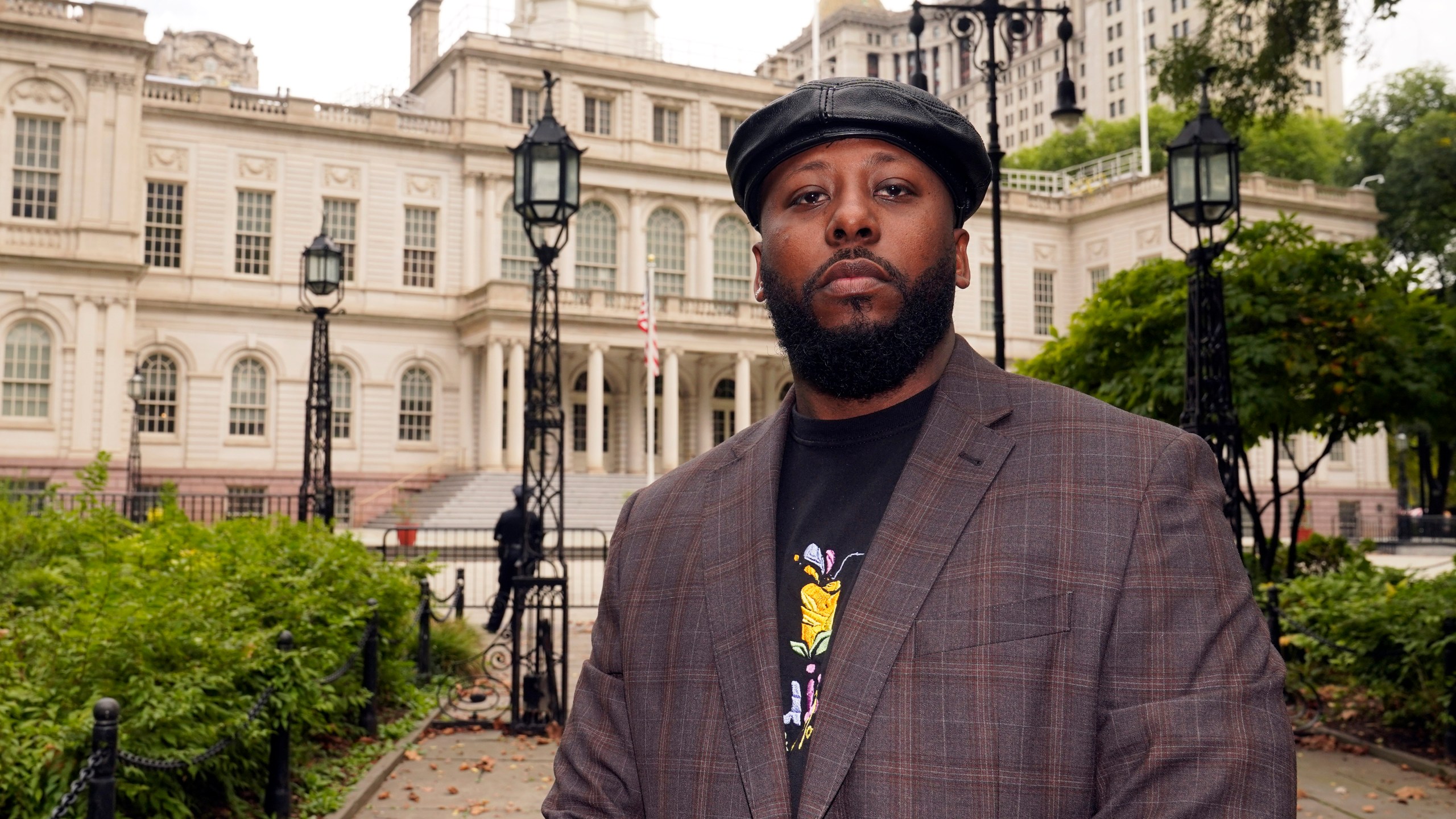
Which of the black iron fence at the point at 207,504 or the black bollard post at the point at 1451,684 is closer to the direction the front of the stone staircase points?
the black bollard post

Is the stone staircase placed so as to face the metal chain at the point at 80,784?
yes

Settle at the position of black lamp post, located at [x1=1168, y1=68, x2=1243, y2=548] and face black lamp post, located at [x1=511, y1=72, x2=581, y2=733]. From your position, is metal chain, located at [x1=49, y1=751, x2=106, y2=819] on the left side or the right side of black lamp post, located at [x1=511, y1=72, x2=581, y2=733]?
left

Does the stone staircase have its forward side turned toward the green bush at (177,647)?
yes

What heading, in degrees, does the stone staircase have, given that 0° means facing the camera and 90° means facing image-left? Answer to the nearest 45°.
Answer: approximately 0°

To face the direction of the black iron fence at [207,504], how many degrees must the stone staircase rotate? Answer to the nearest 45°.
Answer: approximately 90° to its right

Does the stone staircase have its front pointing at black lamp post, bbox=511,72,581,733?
yes

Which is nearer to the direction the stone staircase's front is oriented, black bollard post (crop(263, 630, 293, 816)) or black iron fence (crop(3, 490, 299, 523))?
the black bollard post

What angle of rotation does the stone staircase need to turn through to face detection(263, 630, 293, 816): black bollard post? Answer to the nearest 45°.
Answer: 0° — it already faces it
